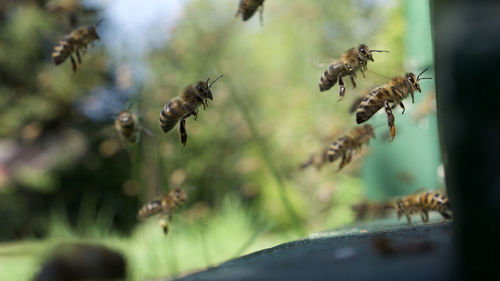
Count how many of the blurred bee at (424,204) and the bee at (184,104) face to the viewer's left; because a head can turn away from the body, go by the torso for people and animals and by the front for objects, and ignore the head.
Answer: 1

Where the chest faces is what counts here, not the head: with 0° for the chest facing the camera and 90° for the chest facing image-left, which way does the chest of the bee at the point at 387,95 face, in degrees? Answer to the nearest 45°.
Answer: approximately 270°

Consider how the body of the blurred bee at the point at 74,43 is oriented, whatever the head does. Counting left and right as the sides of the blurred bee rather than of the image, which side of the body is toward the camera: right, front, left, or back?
right

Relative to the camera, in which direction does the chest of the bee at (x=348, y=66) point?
to the viewer's right

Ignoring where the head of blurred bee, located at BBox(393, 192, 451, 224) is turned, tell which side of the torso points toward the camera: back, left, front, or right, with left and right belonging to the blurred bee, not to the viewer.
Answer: left

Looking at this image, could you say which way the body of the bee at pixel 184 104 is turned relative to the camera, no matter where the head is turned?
to the viewer's right
